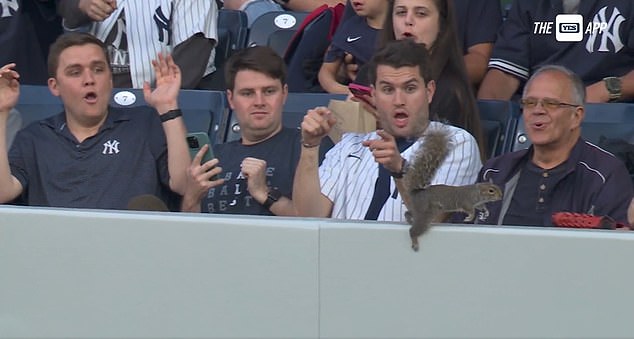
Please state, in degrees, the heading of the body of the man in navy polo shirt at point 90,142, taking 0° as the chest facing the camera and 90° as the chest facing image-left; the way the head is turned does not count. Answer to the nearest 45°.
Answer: approximately 0°

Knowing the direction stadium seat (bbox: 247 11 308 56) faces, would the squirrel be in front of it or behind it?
in front

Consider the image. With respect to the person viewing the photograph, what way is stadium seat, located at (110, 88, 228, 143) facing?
facing the viewer

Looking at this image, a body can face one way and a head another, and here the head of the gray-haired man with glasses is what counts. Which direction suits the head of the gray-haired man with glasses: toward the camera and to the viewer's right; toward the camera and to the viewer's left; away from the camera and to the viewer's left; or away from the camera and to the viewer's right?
toward the camera and to the viewer's left

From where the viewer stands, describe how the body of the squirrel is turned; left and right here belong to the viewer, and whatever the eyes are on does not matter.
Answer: facing to the right of the viewer

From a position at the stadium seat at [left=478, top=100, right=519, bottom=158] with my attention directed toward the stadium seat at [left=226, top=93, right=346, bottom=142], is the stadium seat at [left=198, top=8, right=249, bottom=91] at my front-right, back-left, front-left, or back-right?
front-right

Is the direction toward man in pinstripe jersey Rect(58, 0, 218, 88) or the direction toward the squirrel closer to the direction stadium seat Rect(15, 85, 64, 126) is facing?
the squirrel

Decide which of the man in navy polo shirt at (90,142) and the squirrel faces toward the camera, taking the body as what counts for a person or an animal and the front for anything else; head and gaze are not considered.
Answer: the man in navy polo shirt

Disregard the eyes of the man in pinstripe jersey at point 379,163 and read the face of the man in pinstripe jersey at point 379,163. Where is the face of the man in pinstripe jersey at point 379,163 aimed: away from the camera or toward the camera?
toward the camera

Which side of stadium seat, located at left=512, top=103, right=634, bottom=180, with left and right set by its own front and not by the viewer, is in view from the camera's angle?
front

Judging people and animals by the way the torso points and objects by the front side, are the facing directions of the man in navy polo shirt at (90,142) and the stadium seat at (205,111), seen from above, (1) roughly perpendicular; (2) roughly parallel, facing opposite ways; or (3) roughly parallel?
roughly parallel

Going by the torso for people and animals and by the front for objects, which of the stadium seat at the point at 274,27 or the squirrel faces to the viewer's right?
the squirrel

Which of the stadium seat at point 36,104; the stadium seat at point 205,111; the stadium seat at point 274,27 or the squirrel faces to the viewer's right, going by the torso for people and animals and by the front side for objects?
the squirrel

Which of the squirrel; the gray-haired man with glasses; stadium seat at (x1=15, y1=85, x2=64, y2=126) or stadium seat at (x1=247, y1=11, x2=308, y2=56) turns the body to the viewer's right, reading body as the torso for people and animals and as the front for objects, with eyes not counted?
the squirrel
